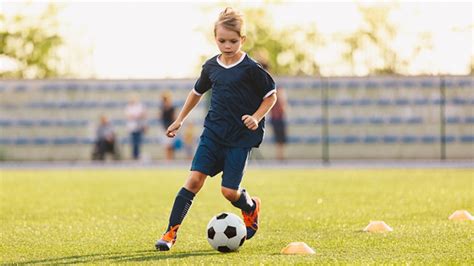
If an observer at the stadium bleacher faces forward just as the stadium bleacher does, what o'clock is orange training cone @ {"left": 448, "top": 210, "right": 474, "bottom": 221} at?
The orange training cone is roughly at 12 o'clock from the stadium bleacher.

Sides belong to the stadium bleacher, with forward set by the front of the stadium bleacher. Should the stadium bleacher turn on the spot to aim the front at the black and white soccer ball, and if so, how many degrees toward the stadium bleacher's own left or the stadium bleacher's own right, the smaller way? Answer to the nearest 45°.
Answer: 0° — it already faces it

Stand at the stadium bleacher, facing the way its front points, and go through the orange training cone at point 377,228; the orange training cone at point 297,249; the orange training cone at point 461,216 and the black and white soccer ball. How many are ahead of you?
4

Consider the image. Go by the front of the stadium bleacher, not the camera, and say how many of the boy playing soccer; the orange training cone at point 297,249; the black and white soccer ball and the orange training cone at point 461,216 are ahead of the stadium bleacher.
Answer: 4

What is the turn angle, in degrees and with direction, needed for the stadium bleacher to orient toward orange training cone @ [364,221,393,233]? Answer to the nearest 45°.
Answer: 0° — it already faces it

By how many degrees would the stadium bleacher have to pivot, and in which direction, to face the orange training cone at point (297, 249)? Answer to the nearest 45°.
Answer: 0° — it already faces it

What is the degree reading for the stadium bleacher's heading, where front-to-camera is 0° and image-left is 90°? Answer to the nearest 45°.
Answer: approximately 0°

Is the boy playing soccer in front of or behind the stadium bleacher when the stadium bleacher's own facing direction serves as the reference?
in front
